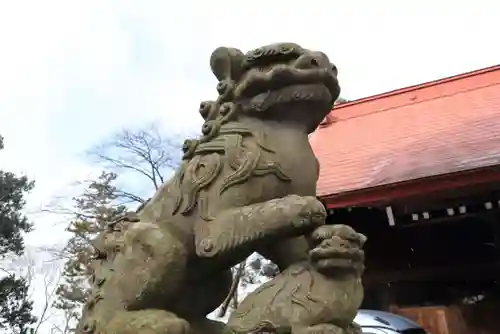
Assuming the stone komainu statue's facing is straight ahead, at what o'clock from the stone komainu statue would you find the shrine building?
The shrine building is roughly at 10 o'clock from the stone komainu statue.

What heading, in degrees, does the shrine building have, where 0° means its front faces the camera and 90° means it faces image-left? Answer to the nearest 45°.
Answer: approximately 45°

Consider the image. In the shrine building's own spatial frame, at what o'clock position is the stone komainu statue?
The stone komainu statue is roughly at 11 o'clock from the shrine building.

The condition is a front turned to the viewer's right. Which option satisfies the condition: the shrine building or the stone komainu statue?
the stone komainu statue

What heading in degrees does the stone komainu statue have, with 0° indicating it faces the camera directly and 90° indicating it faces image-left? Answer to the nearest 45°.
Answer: approximately 270°

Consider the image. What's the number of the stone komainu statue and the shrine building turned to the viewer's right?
1
